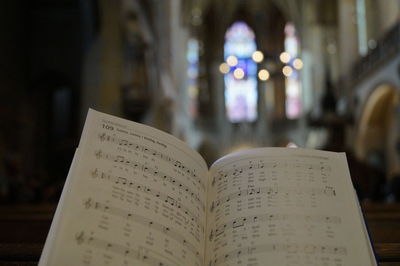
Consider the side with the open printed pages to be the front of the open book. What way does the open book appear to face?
toward the camera

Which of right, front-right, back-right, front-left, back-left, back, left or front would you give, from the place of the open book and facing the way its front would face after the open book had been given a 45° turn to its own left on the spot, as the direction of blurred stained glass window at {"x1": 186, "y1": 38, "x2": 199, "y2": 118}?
back-left
